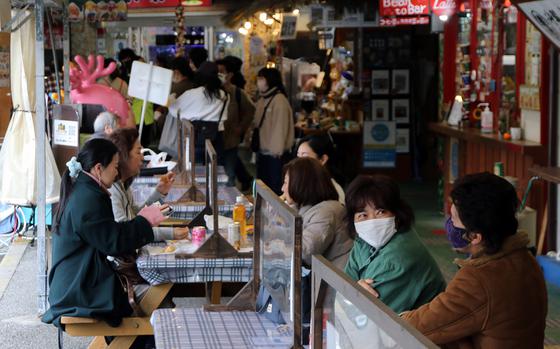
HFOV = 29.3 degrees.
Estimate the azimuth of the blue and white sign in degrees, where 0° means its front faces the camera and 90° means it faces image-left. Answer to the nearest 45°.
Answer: approximately 0°

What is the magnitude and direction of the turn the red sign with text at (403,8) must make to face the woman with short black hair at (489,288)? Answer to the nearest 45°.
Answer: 0° — it already faces them

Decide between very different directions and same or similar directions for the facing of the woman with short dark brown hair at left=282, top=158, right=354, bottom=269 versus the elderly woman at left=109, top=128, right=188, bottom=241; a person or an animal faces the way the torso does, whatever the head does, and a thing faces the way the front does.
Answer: very different directions

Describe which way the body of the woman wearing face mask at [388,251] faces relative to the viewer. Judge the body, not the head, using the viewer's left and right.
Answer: facing the viewer and to the left of the viewer

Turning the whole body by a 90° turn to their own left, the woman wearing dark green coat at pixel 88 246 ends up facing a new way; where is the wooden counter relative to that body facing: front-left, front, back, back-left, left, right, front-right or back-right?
front-right

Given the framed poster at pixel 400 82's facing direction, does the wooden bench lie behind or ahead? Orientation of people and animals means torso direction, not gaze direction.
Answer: ahead

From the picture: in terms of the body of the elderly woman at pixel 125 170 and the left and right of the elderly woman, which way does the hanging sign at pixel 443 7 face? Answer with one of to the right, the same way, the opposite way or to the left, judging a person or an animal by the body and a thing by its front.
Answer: to the right

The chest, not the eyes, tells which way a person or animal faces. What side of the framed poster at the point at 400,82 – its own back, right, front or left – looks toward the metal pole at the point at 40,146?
front

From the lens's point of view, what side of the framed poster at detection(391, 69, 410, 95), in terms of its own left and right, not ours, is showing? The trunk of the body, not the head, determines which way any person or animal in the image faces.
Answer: front

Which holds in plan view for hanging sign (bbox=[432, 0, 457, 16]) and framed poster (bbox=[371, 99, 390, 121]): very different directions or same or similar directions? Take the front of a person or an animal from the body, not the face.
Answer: same or similar directions

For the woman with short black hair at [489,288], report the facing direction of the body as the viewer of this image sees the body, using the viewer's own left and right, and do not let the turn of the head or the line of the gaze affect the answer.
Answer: facing away from the viewer and to the left of the viewer

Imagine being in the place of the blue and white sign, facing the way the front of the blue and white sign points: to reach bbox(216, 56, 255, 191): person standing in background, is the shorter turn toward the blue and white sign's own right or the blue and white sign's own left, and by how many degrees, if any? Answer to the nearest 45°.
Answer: approximately 45° to the blue and white sign's own right

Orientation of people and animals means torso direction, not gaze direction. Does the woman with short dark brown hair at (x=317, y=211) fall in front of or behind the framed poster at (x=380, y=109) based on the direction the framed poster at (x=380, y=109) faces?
in front

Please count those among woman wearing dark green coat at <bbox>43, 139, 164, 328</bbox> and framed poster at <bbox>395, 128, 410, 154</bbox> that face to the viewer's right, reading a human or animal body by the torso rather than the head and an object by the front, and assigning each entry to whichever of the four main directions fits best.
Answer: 1

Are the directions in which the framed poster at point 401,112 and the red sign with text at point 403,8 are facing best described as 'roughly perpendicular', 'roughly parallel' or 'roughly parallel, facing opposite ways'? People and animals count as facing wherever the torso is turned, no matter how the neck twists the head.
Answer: roughly parallel

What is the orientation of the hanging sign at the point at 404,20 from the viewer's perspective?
toward the camera

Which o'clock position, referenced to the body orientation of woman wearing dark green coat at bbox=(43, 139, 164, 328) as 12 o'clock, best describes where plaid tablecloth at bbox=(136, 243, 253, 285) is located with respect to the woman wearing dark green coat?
The plaid tablecloth is roughly at 12 o'clock from the woman wearing dark green coat.

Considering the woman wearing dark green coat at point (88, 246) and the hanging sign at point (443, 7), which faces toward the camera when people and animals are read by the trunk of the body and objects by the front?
the hanging sign

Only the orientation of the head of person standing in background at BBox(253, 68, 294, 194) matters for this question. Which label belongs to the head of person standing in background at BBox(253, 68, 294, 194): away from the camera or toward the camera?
toward the camera
